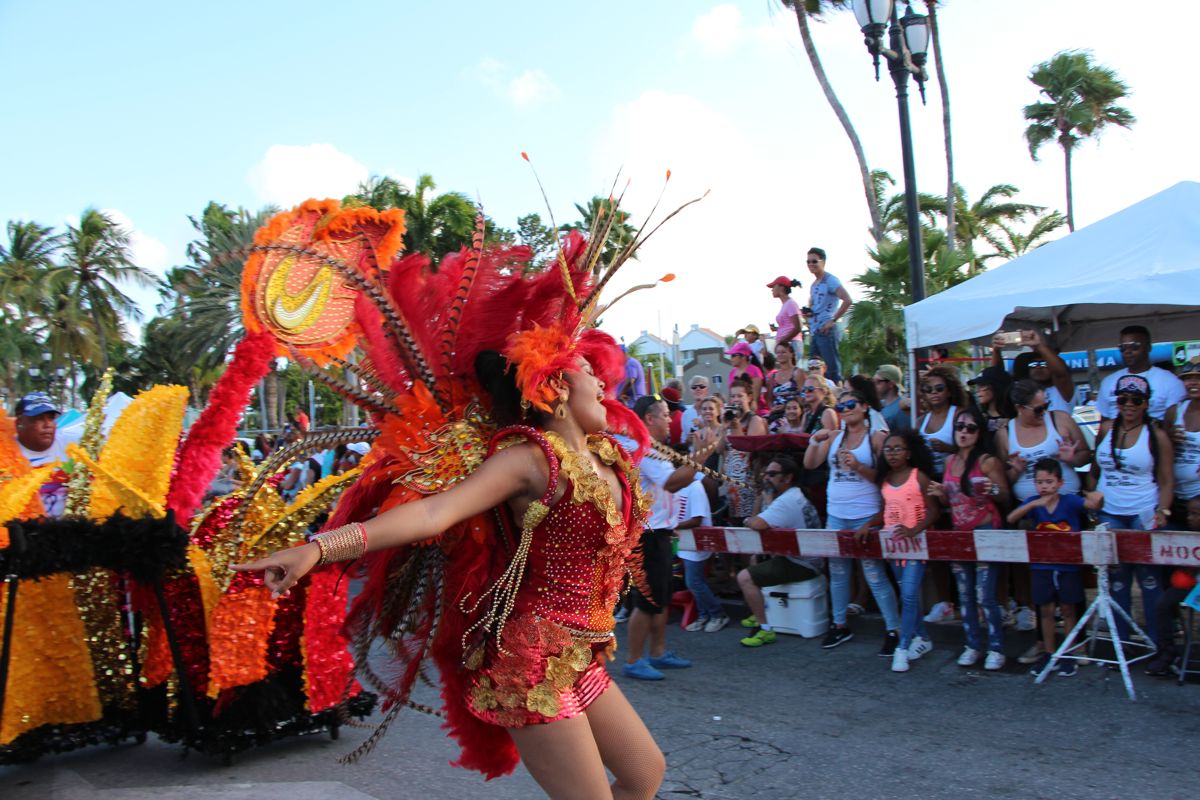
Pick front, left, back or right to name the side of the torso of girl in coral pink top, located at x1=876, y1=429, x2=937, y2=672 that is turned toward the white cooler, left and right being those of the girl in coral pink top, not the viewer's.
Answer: right

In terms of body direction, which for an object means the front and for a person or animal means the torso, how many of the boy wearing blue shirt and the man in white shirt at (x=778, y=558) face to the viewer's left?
1

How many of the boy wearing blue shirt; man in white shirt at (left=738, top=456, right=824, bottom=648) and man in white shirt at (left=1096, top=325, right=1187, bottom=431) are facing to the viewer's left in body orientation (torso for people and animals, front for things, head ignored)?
1

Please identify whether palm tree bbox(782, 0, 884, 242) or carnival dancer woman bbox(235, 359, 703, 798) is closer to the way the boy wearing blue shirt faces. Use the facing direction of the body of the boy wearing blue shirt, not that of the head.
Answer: the carnival dancer woman

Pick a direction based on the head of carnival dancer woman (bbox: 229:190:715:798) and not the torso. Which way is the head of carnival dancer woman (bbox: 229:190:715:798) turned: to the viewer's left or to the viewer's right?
to the viewer's right

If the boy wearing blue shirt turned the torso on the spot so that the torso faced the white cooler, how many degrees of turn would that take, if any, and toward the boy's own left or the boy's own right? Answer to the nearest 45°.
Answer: approximately 90° to the boy's own right

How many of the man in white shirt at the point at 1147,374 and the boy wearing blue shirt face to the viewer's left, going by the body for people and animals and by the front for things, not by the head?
0

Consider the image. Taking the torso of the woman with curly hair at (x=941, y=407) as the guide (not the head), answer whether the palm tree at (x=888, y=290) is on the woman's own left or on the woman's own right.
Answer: on the woman's own right

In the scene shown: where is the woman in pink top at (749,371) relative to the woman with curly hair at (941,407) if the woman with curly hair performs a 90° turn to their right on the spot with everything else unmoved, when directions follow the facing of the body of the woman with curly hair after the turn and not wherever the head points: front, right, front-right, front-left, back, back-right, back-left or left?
front

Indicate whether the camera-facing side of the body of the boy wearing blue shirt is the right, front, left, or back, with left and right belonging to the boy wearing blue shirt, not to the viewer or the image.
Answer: front

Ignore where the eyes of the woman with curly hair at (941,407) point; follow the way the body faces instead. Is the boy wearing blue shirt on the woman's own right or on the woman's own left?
on the woman's own left

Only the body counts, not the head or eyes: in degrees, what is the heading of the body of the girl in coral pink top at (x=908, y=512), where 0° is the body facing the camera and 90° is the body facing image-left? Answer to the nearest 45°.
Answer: approximately 45°

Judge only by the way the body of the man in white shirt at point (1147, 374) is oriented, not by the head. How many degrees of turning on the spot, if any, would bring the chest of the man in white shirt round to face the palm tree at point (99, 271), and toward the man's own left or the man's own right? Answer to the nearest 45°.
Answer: approximately 135° to the man's own right

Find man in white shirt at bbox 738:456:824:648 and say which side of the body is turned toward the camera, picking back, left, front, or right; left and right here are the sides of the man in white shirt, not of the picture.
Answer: left
